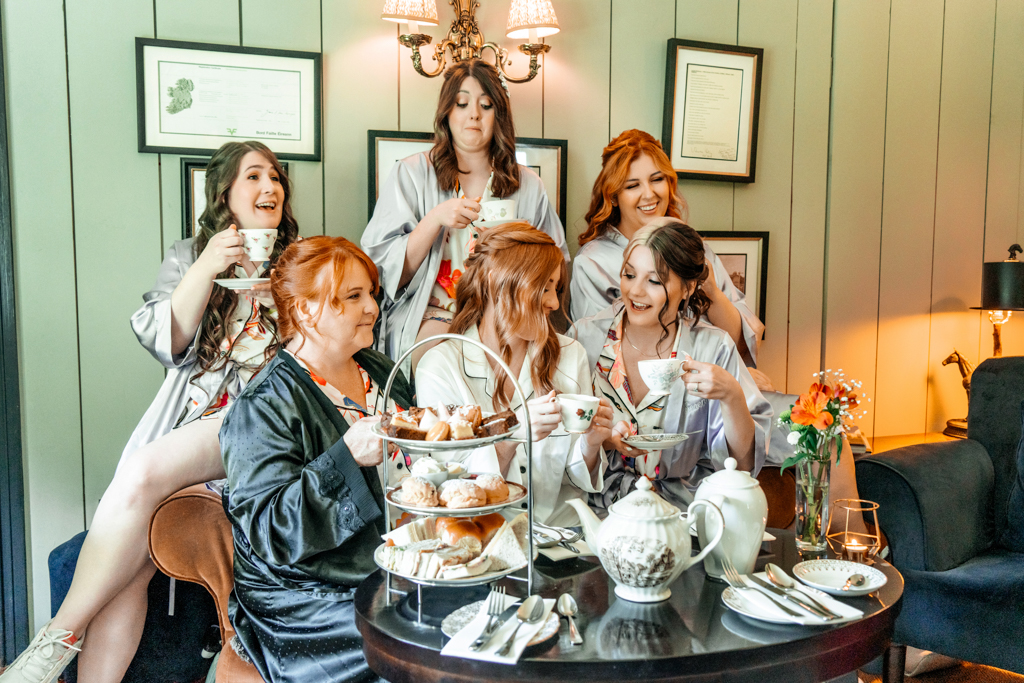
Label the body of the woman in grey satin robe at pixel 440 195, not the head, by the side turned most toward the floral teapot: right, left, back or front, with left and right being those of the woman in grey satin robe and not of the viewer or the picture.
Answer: front

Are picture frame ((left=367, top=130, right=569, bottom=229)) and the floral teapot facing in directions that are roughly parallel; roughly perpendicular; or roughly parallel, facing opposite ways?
roughly perpendicular

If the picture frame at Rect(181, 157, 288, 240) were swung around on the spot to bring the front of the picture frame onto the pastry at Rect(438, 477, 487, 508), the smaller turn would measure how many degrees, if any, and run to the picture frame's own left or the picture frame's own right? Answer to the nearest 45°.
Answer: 0° — it already faces it

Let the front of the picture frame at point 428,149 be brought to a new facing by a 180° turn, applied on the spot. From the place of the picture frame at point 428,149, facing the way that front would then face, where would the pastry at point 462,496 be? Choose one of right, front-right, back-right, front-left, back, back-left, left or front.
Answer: back

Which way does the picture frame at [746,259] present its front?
toward the camera

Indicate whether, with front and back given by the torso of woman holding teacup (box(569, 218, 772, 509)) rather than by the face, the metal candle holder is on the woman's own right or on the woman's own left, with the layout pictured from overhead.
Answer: on the woman's own left

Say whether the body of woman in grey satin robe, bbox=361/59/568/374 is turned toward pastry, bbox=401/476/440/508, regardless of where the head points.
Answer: yes

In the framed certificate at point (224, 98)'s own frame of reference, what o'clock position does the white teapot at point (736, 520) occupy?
The white teapot is roughly at 11 o'clock from the framed certificate.

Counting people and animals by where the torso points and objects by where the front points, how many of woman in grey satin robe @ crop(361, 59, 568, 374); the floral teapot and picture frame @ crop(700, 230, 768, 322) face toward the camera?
2

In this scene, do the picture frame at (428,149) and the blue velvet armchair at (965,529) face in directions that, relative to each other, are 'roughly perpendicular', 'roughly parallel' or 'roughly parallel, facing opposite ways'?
roughly perpendicular

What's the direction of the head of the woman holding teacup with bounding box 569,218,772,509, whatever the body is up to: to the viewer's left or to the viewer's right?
to the viewer's left

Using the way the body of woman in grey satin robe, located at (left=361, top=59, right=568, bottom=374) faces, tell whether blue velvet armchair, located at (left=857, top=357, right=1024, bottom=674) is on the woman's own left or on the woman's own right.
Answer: on the woman's own left

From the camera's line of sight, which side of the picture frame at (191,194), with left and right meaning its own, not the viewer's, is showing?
front

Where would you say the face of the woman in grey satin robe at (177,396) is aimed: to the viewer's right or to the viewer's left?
to the viewer's right

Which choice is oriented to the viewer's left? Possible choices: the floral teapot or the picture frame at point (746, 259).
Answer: the floral teapot

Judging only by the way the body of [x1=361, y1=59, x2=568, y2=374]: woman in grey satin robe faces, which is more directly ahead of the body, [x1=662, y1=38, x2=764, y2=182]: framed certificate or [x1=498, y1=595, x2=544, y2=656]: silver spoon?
the silver spoon

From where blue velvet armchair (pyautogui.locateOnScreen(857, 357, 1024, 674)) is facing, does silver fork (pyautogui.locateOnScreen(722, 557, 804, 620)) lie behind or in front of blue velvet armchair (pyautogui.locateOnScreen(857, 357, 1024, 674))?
in front
